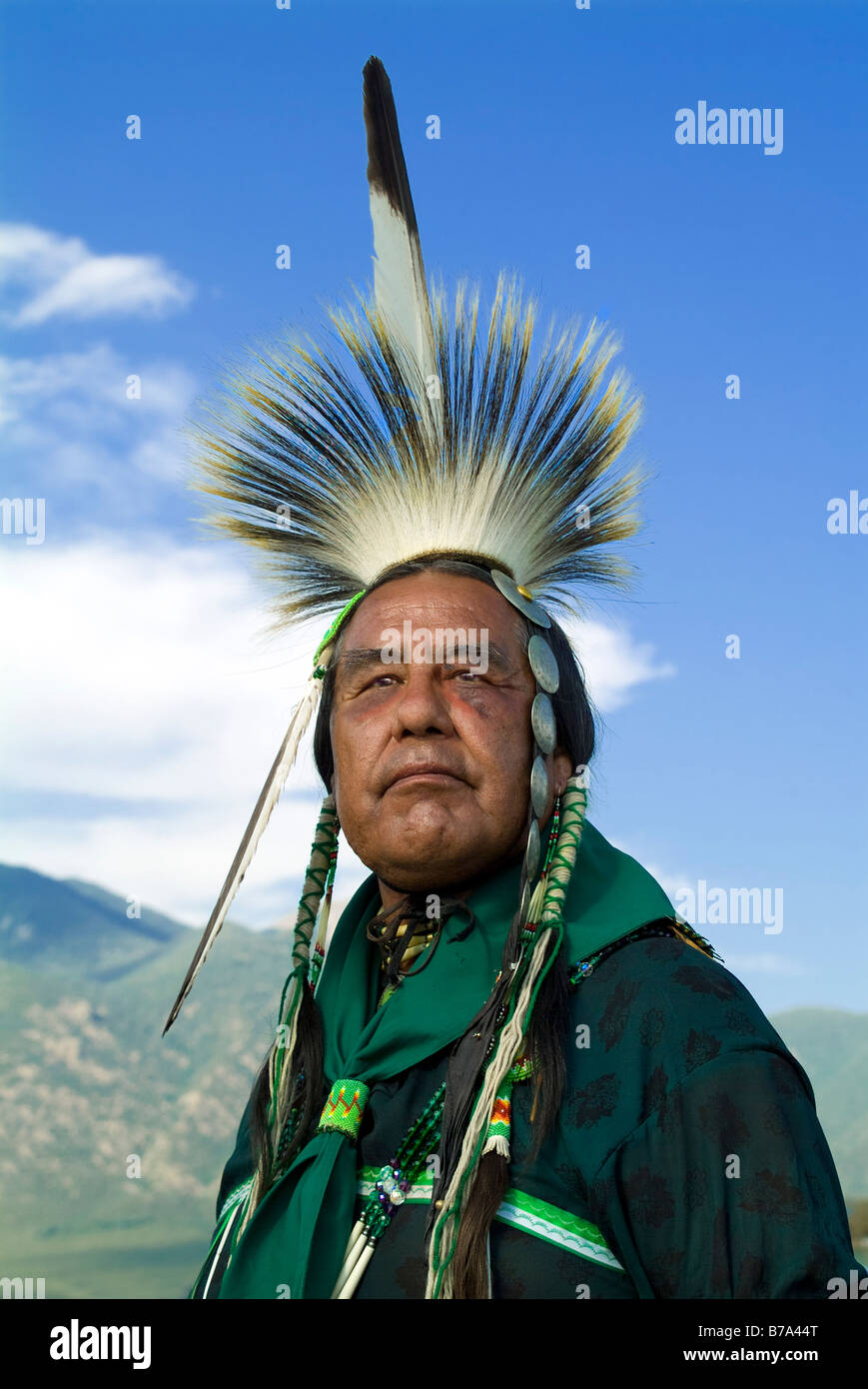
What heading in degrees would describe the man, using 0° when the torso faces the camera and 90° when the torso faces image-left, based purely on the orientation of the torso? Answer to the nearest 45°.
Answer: approximately 45°
